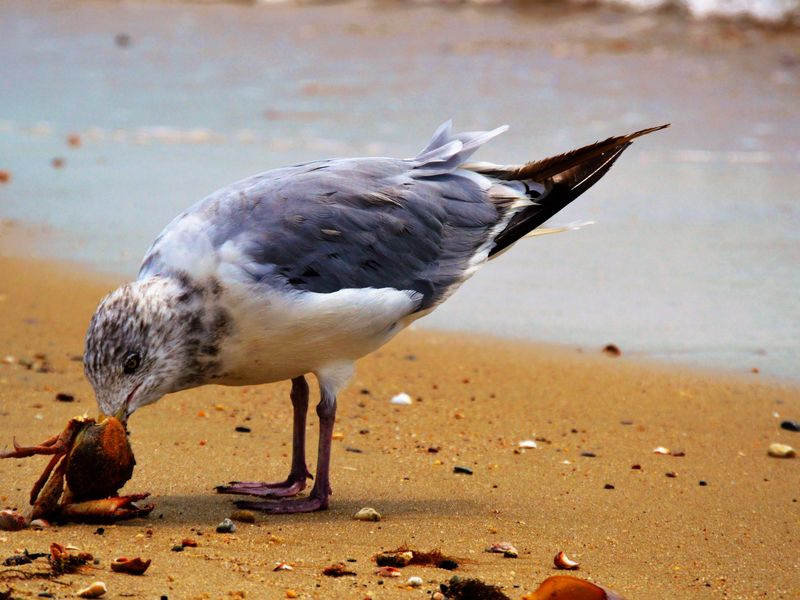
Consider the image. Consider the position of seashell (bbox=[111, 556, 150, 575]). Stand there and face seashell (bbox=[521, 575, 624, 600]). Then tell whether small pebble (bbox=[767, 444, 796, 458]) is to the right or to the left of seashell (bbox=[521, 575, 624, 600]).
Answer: left

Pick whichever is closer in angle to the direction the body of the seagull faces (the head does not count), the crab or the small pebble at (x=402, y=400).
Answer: the crab

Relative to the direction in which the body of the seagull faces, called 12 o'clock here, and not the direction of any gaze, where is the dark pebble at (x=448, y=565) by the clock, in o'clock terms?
The dark pebble is roughly at 8 o'clock from the seagull.

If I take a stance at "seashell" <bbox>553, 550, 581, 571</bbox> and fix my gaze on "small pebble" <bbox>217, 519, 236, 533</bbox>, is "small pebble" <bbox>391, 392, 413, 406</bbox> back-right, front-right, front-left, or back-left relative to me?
front-right

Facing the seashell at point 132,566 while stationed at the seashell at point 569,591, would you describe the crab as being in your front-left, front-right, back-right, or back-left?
front-right

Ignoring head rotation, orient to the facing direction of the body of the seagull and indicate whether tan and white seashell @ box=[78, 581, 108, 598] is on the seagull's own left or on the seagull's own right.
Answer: on the seagull's own left

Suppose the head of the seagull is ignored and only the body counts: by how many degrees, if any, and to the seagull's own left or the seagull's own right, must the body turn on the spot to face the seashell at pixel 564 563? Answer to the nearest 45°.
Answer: approximately 135° to the seagull's own left

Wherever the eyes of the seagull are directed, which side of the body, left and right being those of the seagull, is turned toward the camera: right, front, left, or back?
left

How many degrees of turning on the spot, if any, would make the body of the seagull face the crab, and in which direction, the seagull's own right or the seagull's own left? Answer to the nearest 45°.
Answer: approximately 45° to the seagull's own left

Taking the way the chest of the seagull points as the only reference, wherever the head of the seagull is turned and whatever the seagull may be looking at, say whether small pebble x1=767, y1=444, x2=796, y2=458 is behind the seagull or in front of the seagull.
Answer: behind

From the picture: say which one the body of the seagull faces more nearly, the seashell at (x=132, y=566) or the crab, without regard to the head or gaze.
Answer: the crab

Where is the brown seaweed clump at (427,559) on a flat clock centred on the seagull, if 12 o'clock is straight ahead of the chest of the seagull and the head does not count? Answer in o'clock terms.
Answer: The brown seaweed clump is roughly at 8 o'clock from the seagull.

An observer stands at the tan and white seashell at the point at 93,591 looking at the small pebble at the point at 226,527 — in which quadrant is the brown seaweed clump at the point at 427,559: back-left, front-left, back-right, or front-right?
front-right

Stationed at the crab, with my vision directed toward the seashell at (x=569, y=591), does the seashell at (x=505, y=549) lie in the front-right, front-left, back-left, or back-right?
front-left

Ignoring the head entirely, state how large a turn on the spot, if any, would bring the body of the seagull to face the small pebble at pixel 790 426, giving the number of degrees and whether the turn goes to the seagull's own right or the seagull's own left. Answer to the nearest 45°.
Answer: approximately 135° to the seagull's own right
